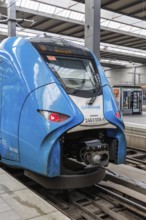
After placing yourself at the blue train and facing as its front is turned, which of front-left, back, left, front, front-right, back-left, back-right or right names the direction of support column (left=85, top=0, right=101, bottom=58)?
back-left

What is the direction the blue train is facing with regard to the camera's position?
facing the viewer and to the right of the viewer
